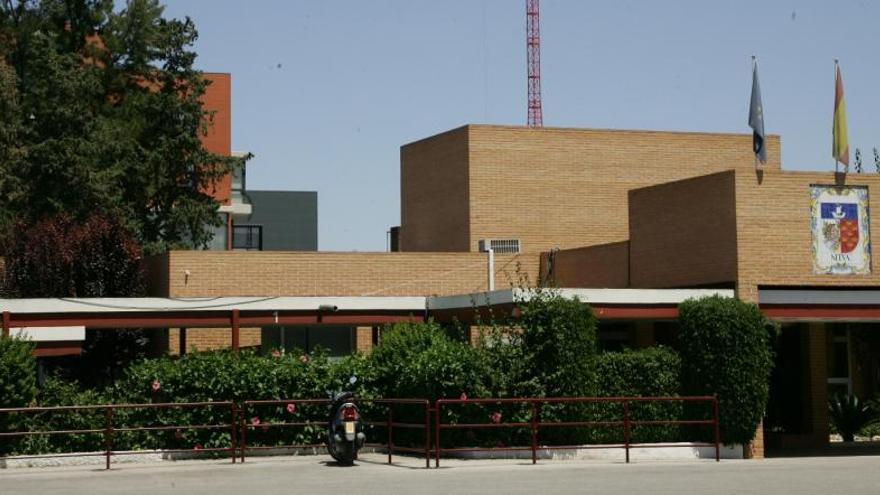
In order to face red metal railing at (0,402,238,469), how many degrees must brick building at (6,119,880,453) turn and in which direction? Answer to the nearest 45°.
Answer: approximately 45° to its right

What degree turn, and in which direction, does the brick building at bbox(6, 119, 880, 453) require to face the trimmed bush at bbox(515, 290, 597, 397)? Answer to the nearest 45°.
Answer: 0° — it already faces it

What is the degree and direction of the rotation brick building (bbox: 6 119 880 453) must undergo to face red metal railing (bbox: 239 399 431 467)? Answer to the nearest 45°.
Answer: approximately 45° to its right

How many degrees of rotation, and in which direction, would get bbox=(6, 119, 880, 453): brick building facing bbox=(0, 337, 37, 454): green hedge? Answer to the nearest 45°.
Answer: approximately 45° to its right

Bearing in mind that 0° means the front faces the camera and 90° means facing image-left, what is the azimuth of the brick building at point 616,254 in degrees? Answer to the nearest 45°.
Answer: approximately 0°
